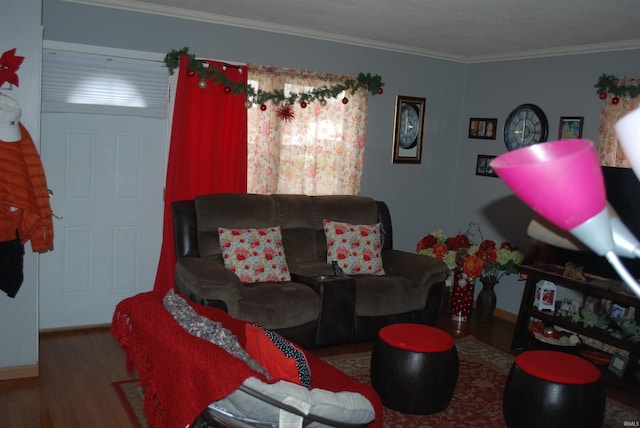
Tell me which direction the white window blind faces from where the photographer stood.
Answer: facing the viewer

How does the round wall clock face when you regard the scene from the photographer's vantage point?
facing the viewer and to the left of the viewer

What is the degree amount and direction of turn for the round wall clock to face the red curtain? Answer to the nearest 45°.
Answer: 0° — it already faces it

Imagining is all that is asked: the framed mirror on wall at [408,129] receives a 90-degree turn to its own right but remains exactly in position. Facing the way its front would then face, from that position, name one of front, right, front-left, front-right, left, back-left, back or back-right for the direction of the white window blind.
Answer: front

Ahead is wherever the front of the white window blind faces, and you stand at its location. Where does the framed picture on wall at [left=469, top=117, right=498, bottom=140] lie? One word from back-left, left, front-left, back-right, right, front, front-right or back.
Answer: left

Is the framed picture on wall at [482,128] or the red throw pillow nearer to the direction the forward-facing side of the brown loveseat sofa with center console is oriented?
the red throw pillow

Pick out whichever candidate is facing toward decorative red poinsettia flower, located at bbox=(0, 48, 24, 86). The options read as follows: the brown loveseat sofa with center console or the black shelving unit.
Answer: the black shelving unit

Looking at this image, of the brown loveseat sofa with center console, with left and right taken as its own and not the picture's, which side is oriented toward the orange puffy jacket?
right

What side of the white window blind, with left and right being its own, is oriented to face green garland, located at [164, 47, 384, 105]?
left

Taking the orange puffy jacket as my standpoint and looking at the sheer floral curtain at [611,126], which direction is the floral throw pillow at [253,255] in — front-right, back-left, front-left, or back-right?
front-left

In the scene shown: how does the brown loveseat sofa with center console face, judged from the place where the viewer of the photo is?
facing the viewer and to the right of the viewer

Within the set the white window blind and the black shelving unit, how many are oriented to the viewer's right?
0

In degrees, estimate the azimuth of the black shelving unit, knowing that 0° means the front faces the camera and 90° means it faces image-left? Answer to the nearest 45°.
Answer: approximately 45°

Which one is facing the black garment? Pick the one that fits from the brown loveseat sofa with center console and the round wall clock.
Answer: the round wall clock

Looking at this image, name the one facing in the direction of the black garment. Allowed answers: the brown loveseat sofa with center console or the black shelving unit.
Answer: the black shelving unit

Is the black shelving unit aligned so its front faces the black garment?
yes

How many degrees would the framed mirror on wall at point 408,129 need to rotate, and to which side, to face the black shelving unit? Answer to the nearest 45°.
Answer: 0° — it already faces it
